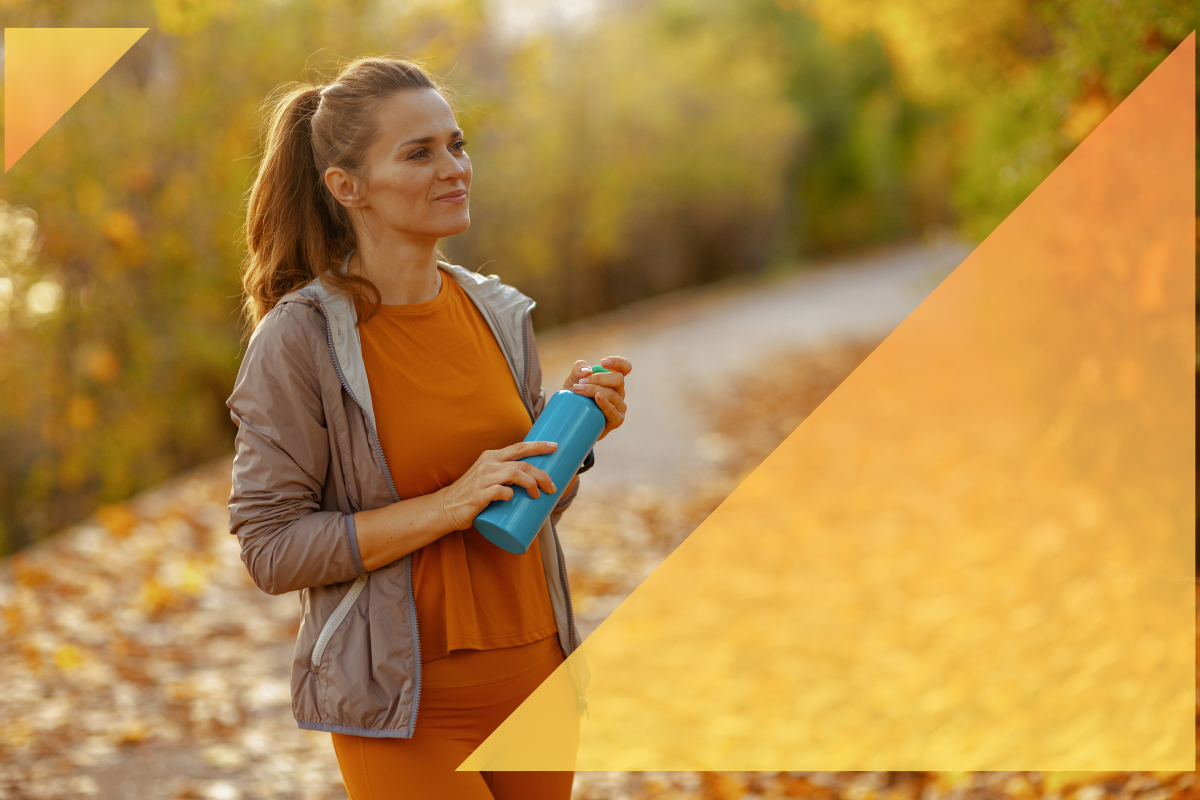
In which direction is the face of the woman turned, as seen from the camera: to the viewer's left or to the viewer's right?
to the viewer's right
